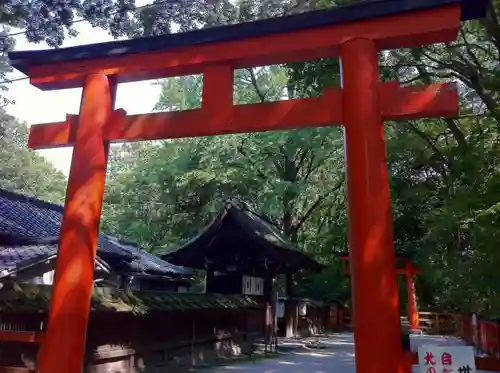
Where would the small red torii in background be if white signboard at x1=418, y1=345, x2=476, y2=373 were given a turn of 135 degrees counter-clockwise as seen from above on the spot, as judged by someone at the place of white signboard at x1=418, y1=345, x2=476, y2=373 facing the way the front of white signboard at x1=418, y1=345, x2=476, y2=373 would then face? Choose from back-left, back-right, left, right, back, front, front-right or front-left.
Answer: front-left

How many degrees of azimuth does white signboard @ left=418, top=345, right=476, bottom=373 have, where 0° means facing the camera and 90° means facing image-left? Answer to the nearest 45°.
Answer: approximately 0°

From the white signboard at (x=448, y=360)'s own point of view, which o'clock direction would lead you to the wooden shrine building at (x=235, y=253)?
The wooden shrine building is roughly at 5 o'clock from the white signboard.

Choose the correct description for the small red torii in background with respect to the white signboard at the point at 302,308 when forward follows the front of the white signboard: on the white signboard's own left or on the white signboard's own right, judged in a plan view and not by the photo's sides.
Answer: on the white signboard's own left

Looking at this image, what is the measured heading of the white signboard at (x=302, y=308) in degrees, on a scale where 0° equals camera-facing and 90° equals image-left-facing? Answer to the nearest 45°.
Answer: approximately 0°

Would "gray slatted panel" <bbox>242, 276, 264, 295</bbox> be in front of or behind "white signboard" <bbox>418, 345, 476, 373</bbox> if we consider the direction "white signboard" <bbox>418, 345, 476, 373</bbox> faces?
behind
